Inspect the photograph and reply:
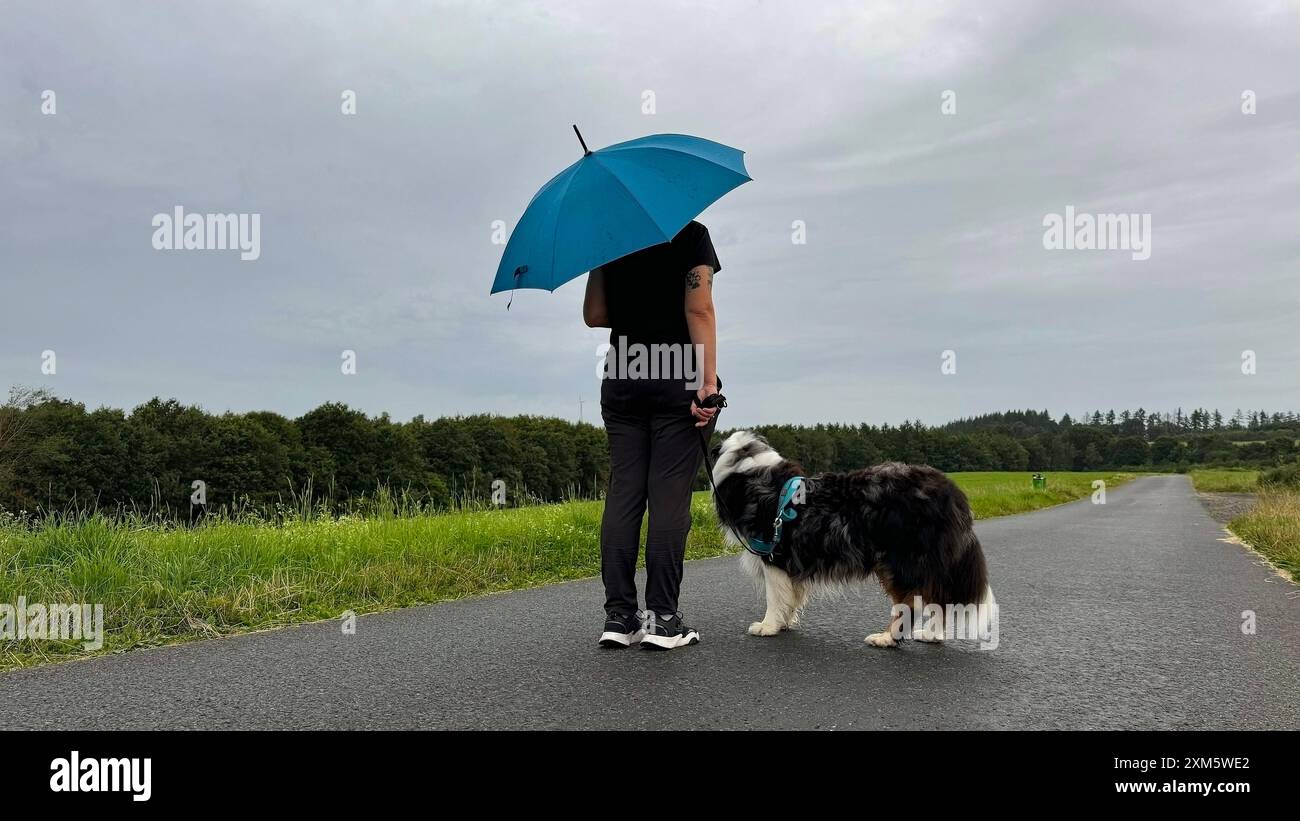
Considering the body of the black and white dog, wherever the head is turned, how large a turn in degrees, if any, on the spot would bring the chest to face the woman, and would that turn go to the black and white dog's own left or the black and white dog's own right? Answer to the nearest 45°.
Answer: approximately 45° to the black and white dog's own left

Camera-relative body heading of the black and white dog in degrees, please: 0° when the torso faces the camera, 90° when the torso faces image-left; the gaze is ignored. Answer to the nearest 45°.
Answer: approximately 90°
